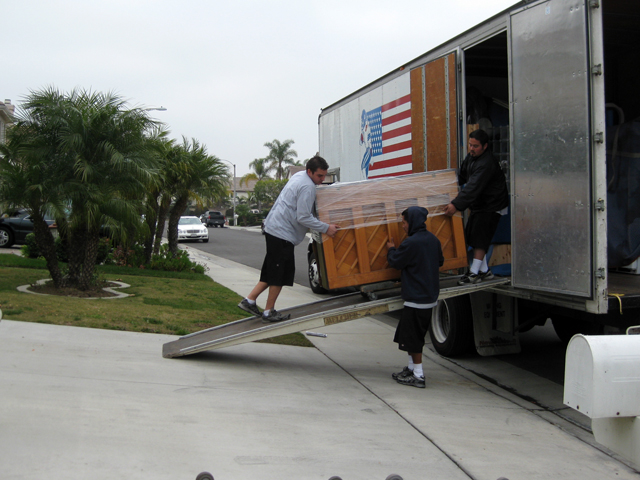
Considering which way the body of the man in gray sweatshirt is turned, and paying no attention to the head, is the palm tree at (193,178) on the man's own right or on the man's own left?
on the man's own left

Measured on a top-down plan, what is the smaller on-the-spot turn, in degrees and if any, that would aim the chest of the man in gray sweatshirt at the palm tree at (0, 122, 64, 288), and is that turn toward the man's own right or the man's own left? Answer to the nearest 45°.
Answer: approximately 135° to the man's own left

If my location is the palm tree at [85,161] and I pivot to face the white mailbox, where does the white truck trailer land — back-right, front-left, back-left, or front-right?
front-left

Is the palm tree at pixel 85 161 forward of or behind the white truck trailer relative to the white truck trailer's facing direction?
forward

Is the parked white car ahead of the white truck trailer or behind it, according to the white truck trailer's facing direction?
ahead

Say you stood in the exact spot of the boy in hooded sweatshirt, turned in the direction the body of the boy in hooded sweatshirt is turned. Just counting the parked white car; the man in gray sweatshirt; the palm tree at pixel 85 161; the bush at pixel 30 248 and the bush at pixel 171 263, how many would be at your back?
0

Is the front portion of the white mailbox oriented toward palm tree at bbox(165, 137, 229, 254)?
no

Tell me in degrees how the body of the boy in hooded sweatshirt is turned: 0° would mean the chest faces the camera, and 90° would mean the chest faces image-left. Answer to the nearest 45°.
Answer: approximately 135°

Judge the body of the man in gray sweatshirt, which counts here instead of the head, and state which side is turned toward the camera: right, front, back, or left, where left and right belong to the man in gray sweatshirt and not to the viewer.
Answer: right

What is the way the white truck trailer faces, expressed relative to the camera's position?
facing away from the viewer and to the left of the viewer

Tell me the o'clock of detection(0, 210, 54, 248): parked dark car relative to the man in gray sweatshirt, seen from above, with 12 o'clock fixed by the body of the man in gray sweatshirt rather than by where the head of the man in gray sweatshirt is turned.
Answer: The parked dark car is roughly at 8 o'clock from the man in gray sweatshirt.
